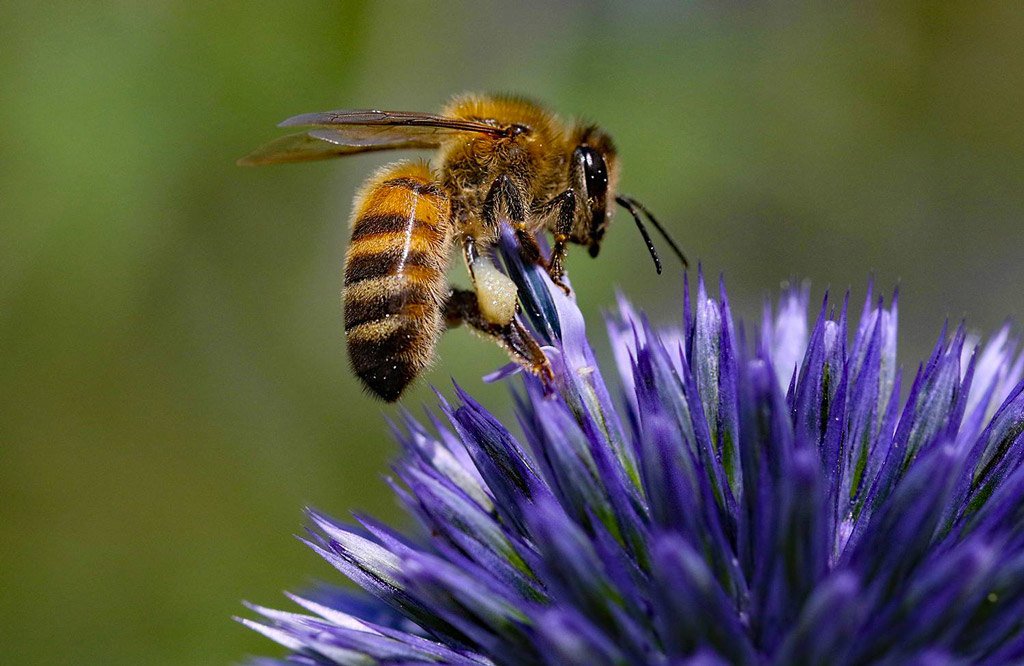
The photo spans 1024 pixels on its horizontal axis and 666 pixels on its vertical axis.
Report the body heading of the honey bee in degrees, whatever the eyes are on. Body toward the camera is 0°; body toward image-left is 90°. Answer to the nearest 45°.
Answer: approximately 270°
